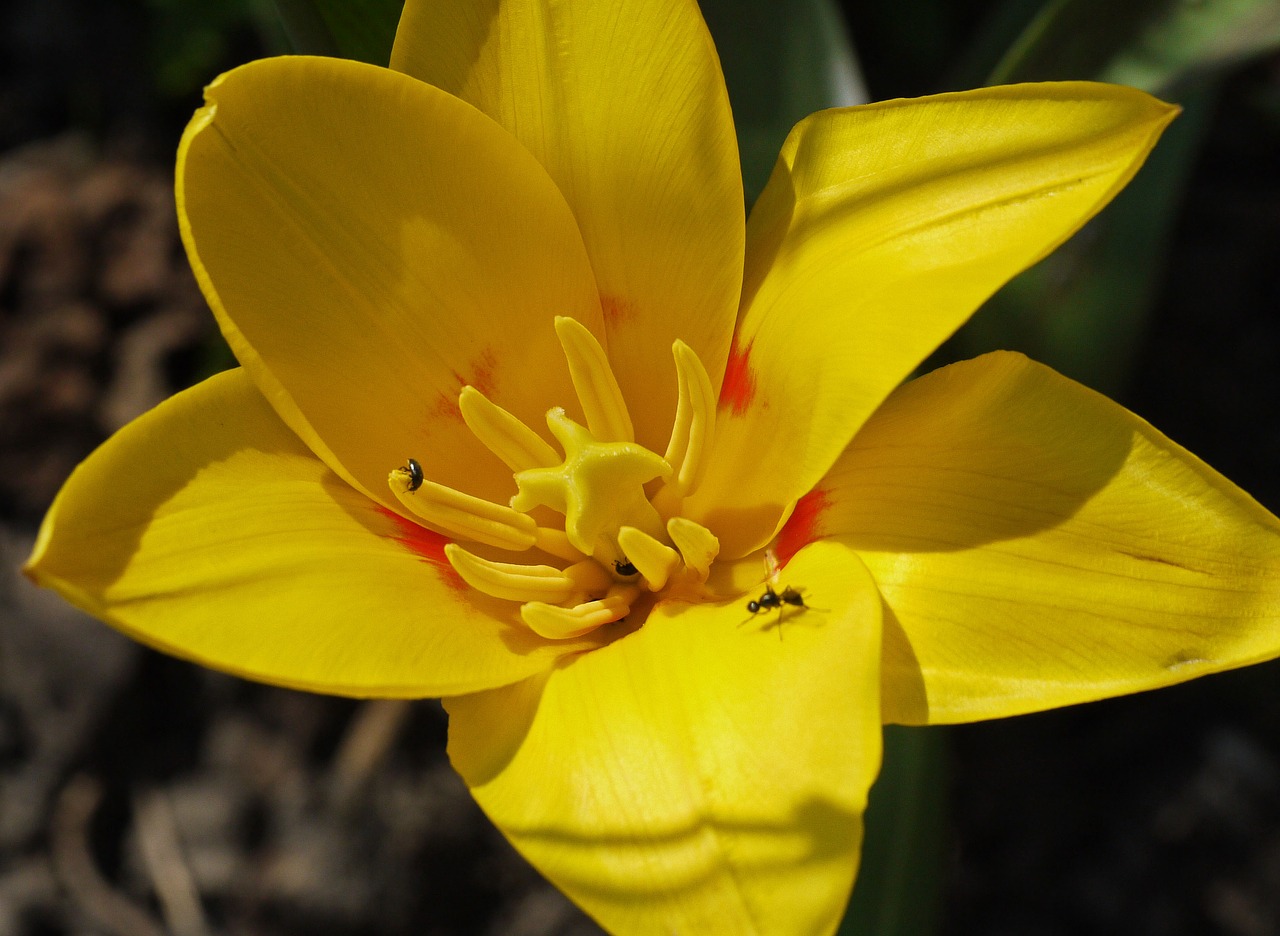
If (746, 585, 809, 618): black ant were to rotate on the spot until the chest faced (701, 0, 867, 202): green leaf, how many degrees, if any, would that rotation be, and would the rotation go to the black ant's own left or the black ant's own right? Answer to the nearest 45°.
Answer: approximately 90° to the black ant's own right

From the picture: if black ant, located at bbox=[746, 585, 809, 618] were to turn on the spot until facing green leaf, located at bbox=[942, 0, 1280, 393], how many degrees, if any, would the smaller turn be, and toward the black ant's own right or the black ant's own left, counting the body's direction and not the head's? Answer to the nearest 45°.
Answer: approximately 135° to the black ant's own right

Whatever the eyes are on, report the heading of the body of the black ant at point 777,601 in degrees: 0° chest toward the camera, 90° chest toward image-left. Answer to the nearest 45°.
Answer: approximately 90°

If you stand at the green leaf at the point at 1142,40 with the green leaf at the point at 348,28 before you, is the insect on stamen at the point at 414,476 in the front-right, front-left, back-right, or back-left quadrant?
front-left
